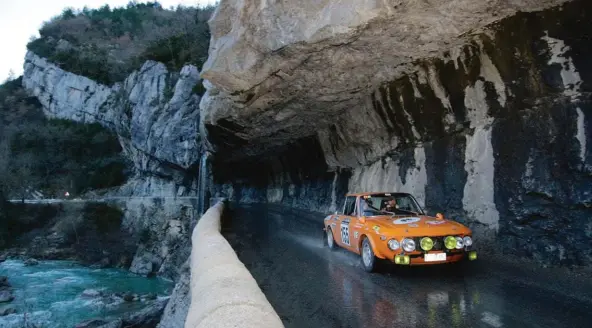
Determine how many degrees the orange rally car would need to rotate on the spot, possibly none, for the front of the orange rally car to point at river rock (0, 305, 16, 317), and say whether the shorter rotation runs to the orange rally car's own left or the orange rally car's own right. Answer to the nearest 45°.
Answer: approximately 135° to the orange rally car's own right

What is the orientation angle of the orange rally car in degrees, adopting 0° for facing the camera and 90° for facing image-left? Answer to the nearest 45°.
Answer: approximately 315°

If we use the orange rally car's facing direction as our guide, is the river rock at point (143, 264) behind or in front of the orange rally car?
behind
